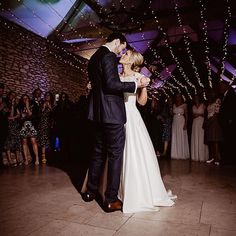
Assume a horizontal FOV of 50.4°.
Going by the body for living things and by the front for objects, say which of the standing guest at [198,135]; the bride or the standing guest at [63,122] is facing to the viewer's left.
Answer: the bride

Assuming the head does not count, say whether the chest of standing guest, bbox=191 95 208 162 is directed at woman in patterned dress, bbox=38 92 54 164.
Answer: no

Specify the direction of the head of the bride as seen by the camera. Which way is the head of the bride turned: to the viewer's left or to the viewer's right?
to the viewer's left

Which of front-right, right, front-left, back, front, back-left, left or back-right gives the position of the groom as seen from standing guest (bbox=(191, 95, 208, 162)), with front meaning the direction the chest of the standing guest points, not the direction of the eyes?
front

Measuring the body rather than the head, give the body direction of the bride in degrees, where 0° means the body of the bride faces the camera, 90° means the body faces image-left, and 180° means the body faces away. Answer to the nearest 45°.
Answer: approximately 90°

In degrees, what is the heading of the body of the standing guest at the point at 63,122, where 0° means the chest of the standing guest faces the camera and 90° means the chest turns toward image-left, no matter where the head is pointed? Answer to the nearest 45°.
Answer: approximately 0°

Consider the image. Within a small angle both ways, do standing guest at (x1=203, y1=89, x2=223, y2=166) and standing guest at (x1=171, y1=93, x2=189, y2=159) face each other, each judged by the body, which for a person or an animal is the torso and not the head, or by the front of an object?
no

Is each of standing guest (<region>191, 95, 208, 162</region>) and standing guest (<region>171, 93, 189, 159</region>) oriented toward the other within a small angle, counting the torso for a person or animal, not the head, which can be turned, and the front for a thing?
no

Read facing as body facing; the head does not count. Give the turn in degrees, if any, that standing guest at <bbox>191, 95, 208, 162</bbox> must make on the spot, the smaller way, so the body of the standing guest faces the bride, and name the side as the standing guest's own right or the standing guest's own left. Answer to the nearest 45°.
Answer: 0° — they already face them

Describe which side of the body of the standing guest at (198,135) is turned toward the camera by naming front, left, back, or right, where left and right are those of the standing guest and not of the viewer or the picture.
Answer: front

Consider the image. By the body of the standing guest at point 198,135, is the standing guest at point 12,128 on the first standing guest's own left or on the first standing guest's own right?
on the first standing guest's own right

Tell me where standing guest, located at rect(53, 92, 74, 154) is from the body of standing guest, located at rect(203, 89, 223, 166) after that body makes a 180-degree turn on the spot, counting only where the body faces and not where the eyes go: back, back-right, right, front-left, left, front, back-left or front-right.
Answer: back-left

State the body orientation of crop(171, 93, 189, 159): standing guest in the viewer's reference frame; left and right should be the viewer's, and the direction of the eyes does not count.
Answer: facing the viewer

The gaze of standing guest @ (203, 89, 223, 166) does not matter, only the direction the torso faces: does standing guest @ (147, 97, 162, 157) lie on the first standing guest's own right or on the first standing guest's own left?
on the first standing guest's own right

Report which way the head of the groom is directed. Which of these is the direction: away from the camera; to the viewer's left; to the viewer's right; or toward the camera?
to the viewer's right
